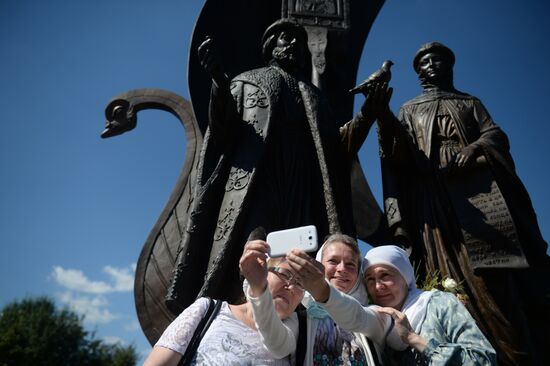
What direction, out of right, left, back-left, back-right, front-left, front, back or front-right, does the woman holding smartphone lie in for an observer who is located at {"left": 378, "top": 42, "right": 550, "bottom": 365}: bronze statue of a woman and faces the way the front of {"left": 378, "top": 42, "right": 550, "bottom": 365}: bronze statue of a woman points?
front

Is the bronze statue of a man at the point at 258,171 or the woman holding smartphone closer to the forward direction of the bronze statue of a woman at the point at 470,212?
the woman holding smartphone

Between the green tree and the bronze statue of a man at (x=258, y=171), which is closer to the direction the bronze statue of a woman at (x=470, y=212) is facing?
the bronze statue of a man

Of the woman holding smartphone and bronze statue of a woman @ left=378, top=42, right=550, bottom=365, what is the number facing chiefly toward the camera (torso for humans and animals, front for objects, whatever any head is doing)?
2

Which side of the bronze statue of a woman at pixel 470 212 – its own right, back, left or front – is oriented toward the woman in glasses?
front

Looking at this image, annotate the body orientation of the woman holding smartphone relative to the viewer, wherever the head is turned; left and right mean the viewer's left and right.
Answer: facing the viewer

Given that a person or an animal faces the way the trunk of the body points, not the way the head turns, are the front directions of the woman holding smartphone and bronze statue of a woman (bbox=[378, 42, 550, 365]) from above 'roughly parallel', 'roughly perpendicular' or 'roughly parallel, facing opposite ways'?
roughly parallel

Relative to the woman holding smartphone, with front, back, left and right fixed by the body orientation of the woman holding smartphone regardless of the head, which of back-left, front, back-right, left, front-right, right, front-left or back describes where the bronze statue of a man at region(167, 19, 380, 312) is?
back

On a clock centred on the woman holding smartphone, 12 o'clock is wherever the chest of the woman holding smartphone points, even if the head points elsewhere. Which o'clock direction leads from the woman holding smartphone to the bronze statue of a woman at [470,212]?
The bronze statue of a woman is roughly at 7 o'clock from the woman holding smartphone.

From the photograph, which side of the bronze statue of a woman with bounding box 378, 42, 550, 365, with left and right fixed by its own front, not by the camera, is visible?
front

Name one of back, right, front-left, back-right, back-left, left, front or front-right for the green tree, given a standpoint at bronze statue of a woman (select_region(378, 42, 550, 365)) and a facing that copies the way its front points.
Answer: back-right
